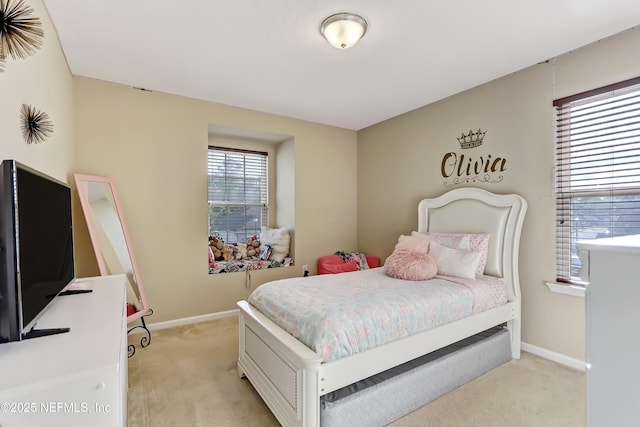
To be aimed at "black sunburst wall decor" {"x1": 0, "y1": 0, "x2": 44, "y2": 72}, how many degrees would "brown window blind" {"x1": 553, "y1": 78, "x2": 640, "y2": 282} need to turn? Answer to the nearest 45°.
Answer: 0° — it already faces it

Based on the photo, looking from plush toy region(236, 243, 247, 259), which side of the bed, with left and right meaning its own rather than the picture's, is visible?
right

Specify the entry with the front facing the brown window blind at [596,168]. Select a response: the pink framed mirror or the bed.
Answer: the pink framed mirror

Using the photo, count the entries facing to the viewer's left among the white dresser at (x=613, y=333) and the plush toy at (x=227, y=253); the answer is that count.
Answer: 1

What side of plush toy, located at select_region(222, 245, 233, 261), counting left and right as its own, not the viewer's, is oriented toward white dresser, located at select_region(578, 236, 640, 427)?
front

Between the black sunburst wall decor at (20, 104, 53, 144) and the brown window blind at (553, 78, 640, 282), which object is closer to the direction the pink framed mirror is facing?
the brown window blind

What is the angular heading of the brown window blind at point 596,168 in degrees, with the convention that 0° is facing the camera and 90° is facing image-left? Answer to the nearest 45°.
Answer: approximately 45°

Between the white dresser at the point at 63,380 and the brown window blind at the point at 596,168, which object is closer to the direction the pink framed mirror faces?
the brown window blind

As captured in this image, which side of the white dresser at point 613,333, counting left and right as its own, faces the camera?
left

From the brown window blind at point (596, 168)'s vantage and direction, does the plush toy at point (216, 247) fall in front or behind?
in front

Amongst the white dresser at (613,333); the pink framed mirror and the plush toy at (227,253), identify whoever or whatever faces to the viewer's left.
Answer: the white dresser
